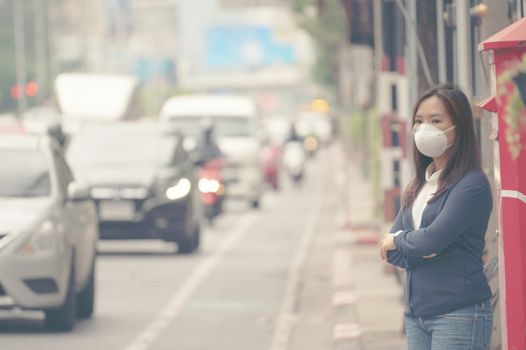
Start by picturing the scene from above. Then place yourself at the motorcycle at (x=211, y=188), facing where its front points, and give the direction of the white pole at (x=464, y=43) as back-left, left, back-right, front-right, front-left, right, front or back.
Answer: front

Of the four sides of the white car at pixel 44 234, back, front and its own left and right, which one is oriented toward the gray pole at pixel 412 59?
left

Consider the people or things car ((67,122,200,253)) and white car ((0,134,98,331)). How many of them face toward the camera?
2

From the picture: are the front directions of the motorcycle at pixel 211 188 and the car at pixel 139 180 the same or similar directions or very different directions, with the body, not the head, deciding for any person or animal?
same or similar directions

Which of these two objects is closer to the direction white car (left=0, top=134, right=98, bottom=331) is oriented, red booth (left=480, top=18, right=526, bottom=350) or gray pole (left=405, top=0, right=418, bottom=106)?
the red booth

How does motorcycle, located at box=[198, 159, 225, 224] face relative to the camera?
toward the camera

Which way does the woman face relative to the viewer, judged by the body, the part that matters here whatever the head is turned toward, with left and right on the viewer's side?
facing the viewer and to the left of the viewer

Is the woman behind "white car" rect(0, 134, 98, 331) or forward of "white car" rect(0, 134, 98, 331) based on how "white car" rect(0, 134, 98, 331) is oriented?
forward

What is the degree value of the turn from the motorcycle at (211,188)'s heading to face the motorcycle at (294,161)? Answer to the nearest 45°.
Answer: approximately 180°

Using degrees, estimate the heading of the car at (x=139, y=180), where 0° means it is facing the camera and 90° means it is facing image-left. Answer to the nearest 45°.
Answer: approximately 0°

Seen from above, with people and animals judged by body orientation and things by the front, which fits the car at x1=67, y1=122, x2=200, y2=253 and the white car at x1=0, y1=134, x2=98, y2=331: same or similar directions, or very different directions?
same or similar directions

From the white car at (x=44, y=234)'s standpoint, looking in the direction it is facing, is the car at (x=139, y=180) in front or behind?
behind

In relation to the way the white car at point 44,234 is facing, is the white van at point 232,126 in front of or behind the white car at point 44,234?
behind
